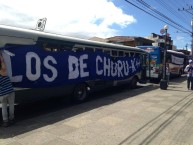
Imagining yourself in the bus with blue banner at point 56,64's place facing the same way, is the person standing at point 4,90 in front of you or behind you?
behind

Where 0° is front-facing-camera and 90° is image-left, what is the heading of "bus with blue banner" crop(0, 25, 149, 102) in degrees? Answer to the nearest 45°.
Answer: approximately 225°
